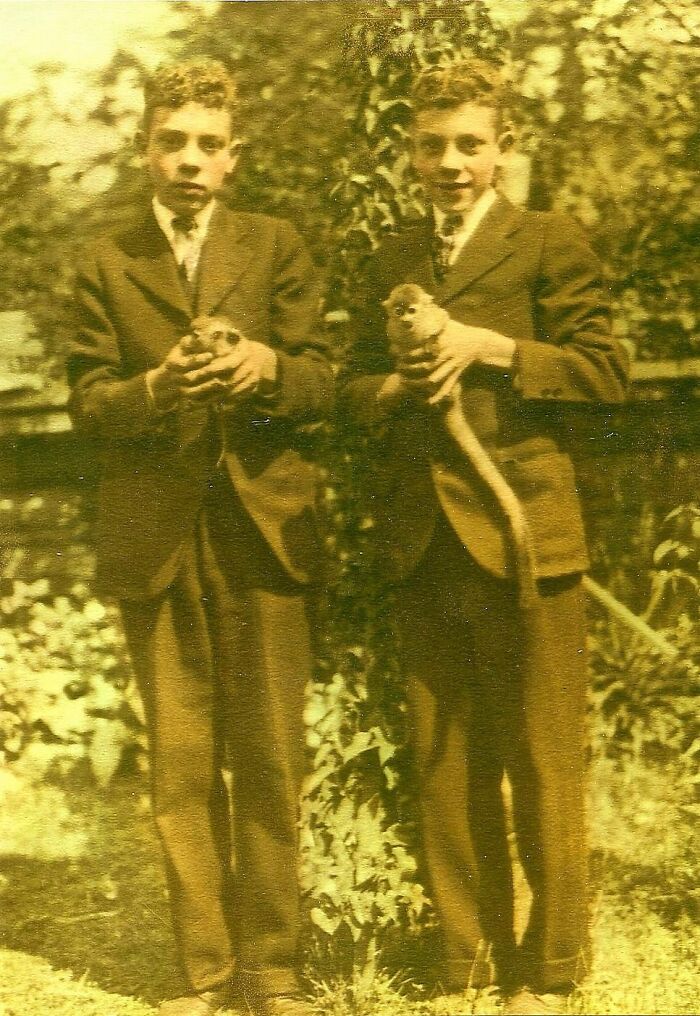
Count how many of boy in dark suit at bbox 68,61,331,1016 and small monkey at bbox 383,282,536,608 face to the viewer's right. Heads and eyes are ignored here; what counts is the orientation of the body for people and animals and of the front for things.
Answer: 0

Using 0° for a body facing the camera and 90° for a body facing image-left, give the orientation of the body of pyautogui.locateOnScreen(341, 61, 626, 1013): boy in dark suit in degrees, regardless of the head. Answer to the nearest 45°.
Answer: approximately 45°

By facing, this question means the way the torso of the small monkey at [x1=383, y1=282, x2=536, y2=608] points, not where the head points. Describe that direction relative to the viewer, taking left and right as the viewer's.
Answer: facing the viewer and to the left of the viewer

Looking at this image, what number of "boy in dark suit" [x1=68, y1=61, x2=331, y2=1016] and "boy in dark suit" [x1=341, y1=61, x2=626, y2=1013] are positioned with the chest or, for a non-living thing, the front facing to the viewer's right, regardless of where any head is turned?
0

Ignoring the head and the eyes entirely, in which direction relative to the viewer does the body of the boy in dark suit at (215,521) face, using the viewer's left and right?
facing the viewer

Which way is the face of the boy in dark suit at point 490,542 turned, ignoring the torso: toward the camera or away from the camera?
toward the camera
